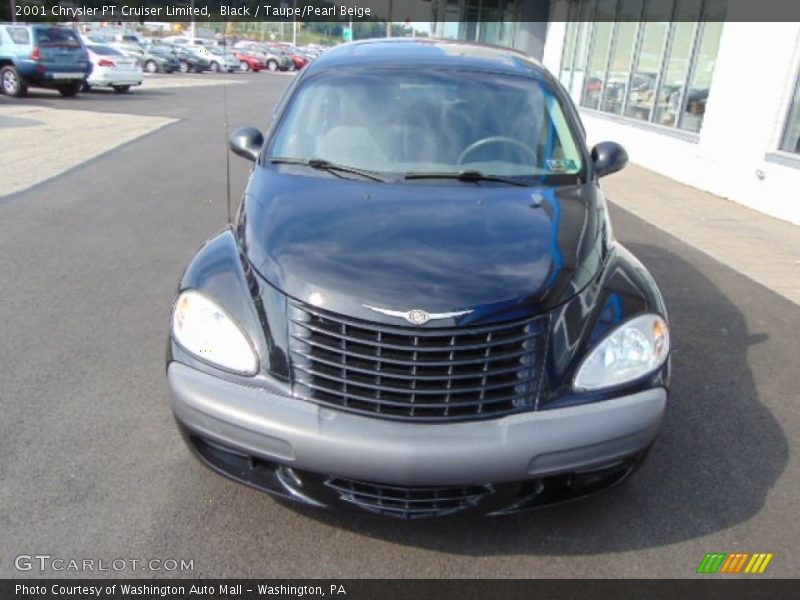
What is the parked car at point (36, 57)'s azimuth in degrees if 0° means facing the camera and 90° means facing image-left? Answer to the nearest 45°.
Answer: approximately 135°

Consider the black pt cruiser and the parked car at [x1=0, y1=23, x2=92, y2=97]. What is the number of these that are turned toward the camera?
1

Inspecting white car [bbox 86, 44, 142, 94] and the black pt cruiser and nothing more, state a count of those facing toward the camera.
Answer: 1

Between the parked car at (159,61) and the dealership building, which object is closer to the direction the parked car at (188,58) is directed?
the dealership building

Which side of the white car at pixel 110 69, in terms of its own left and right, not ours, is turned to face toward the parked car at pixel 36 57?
left

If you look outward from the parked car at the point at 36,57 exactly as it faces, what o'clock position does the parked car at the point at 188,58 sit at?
the parked car at the point at 188,58 is roughly at 2 o'clock from the parked car at the point at 36,57.
